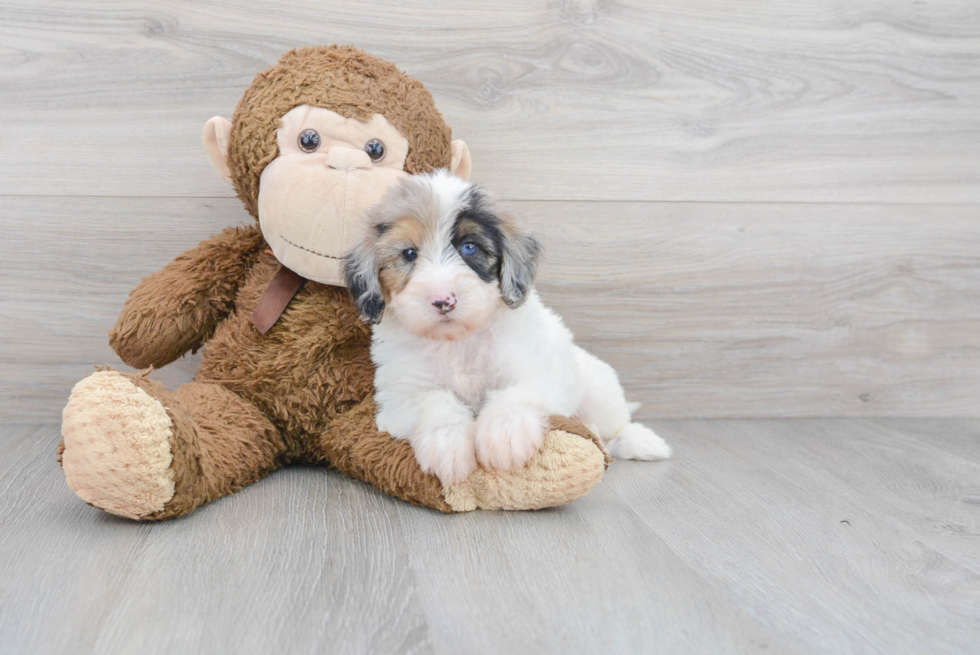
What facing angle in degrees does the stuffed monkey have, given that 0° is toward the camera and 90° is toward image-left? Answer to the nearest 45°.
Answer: approximately 0°

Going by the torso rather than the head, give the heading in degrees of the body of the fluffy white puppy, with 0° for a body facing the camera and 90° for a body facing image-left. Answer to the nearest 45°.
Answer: approximately 45°
